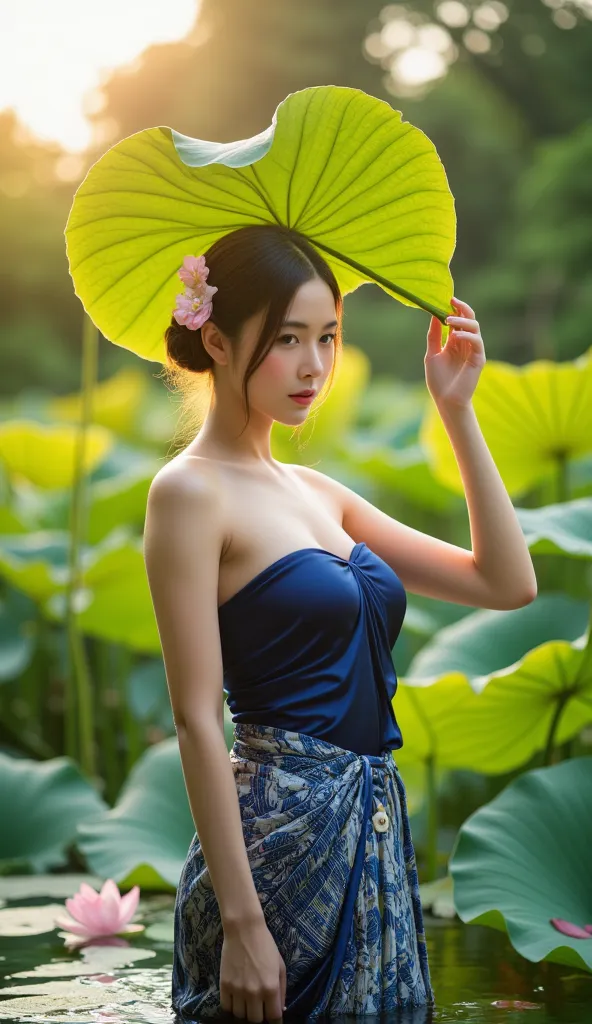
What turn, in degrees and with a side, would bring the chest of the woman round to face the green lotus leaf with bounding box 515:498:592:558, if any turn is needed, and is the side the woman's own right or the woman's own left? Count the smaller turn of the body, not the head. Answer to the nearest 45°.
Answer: approximately 90° to the woman's own left

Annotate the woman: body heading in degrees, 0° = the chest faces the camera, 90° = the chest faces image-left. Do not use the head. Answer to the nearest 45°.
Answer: approximately 315°

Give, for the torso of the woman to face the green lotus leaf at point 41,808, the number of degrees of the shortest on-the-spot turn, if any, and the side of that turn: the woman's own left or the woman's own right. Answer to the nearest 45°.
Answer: approximately 180°

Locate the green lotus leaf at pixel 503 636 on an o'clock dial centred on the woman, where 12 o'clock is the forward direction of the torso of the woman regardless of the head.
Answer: The green lotus leaf is roughly at 8 o'clock from the woman.
